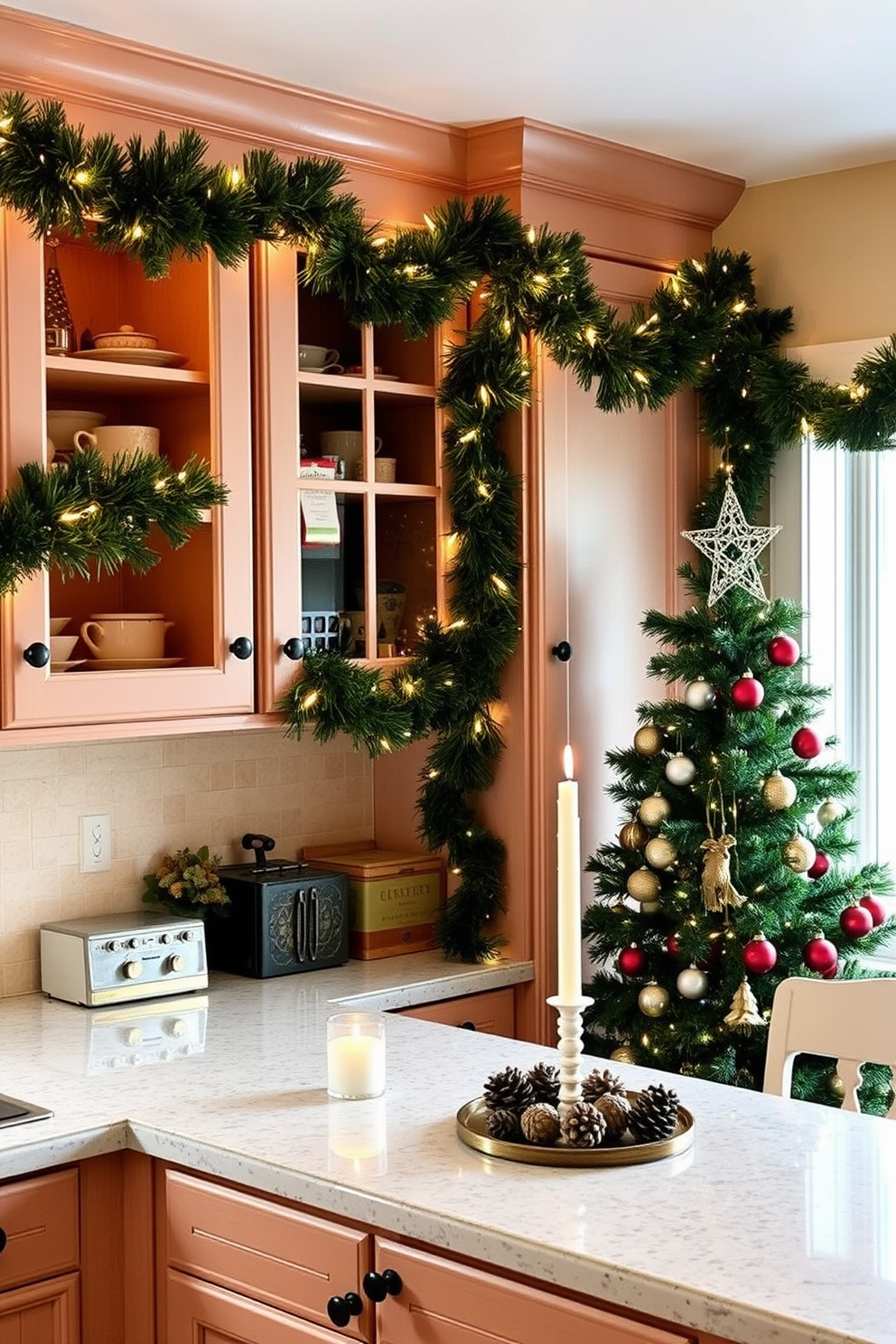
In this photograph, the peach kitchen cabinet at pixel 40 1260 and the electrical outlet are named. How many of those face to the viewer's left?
0

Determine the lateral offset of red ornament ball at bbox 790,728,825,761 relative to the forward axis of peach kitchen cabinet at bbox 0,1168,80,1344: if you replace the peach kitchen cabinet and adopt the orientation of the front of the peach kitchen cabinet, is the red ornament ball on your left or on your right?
on your left

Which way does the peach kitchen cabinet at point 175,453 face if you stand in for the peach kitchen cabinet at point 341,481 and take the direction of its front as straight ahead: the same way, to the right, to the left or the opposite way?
the same way

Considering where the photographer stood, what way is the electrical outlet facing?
facing the viewer and to the right of the viewer

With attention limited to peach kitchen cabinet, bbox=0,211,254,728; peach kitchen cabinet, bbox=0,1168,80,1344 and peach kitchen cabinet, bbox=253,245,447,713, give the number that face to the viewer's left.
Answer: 0

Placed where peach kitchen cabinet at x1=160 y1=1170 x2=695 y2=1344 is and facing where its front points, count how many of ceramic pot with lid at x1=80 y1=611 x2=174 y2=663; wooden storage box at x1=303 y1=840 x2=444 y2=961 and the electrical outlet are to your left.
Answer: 0

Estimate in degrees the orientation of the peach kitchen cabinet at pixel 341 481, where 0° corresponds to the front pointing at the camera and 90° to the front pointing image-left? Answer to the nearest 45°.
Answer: approximately 315°

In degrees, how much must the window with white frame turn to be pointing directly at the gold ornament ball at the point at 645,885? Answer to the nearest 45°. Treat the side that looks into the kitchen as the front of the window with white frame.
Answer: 0° — it already faces it

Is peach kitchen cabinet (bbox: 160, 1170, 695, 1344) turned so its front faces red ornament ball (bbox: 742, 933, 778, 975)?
no

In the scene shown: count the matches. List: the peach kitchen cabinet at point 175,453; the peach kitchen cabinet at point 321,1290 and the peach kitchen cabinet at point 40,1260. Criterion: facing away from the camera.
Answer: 0

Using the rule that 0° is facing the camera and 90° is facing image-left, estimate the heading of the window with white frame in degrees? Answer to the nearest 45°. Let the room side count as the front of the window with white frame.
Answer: approximately 45°
